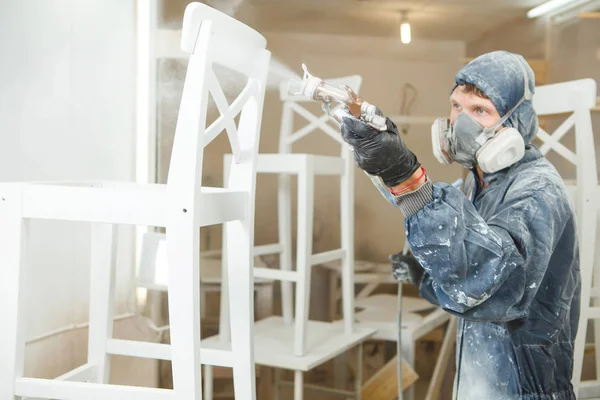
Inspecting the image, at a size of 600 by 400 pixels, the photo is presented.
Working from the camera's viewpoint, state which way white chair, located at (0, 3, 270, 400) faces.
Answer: facing away from the viewer and to the left of the viewer

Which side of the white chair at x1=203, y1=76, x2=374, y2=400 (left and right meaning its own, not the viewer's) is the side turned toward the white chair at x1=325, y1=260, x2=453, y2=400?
back

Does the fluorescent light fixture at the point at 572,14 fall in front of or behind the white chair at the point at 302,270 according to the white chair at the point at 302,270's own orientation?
behind

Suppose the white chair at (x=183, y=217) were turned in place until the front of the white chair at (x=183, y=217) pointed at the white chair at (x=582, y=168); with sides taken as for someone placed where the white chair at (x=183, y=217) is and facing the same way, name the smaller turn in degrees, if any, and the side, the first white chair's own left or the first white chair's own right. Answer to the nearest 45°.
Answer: approximately 135° to the first white chair's own right

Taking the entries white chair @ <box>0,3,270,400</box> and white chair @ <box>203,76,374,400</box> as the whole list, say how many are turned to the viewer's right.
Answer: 0

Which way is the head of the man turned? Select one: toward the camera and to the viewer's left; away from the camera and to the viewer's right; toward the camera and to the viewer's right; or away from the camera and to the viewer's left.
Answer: toward the camera and to the viewer's left

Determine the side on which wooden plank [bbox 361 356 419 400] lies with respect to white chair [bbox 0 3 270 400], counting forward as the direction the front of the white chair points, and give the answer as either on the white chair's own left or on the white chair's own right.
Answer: on the white chair's own right

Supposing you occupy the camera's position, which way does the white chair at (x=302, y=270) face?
facing the viewer and to the left of the viewer
